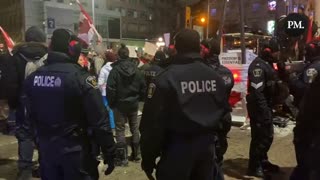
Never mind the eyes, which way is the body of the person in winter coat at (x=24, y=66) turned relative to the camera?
away from the camera

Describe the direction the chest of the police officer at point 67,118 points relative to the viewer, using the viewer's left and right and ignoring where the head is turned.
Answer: facing away from the viewer and to the right of the viewer

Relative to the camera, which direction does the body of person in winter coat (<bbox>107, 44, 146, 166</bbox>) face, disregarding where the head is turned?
away from the camera

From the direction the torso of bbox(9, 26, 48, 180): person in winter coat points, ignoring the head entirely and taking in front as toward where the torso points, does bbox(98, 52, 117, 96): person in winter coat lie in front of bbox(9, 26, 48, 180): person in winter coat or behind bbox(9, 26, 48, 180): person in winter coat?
in front

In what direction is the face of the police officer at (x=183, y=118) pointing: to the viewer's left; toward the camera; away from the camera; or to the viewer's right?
away from the camera

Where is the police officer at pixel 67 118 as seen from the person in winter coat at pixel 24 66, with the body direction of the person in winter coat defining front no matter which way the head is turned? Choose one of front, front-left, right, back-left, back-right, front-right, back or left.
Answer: back

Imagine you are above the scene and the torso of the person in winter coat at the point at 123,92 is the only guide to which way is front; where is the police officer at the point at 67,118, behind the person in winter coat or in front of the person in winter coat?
behind

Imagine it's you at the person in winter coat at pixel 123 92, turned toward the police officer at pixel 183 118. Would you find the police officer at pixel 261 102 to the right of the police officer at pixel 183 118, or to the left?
left
